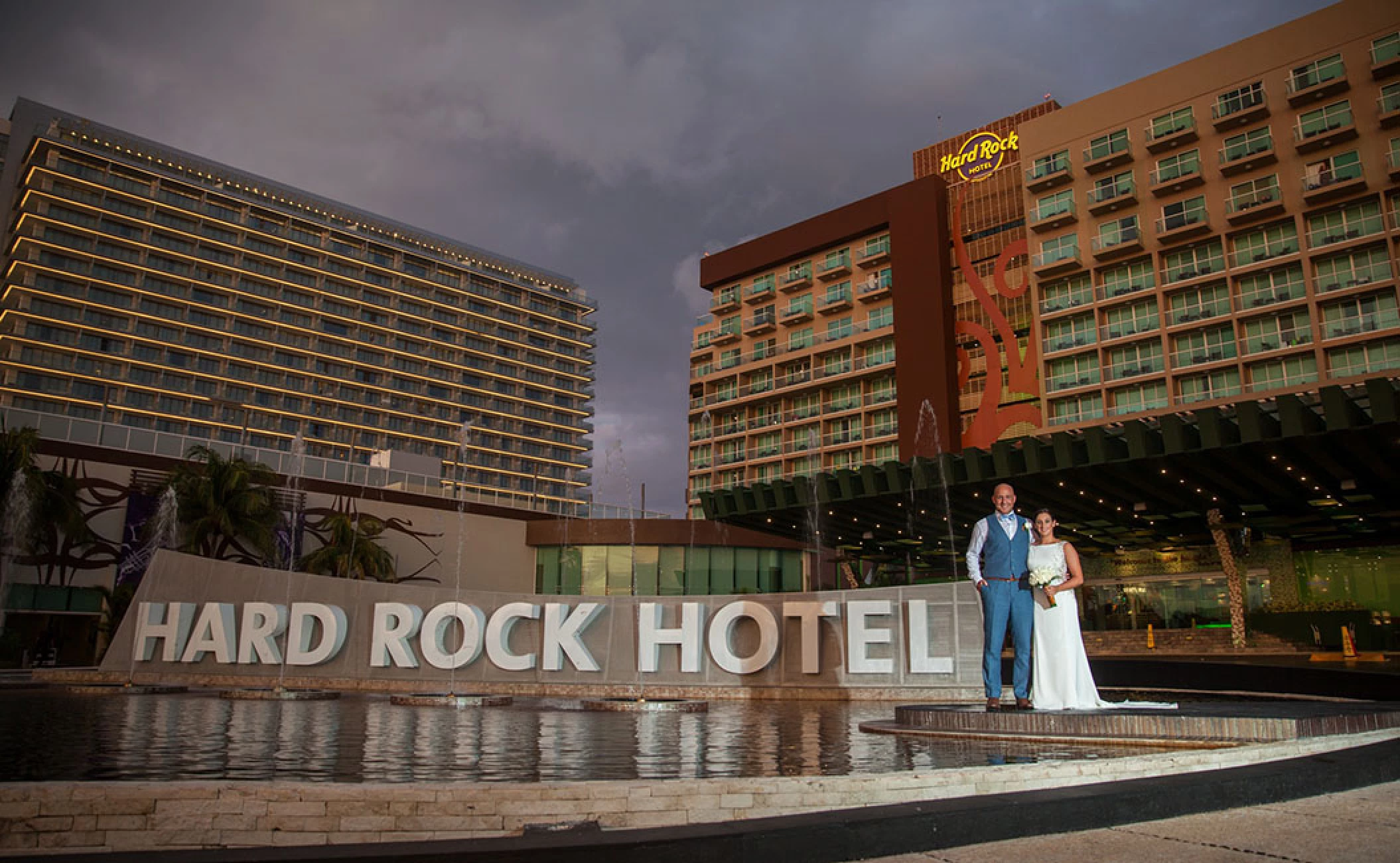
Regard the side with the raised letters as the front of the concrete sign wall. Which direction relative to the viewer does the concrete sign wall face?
toward the camera

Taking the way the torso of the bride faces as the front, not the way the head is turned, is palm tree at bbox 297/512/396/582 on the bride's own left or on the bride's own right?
on the bride's own right

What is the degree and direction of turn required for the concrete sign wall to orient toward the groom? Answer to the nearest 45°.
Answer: approximately 45° to its left

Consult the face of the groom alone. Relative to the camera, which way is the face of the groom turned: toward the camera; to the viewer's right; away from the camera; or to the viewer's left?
toward the camera

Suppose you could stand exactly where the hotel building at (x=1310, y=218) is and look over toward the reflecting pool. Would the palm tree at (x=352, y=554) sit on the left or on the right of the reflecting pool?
right

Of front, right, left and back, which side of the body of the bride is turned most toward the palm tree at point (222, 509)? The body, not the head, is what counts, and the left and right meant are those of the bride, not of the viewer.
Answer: right

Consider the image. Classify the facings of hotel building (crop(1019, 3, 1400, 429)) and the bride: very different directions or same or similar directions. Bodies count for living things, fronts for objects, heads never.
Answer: same or similar directions

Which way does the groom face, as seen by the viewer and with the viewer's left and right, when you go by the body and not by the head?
facing the viewer

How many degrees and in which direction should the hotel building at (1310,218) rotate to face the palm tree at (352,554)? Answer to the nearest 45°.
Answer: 0° — it already faces it

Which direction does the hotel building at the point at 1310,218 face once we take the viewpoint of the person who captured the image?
facing the viewer and to the left of the viewer

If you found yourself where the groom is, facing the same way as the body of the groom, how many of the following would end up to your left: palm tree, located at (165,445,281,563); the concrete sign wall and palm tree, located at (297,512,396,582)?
0

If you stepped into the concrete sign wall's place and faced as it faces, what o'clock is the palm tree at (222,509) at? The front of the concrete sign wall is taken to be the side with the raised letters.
The palm tree is roughly at 5 o'clock from the concrete sign wall.

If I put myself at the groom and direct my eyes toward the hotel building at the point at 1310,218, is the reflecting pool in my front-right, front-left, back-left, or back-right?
back-left

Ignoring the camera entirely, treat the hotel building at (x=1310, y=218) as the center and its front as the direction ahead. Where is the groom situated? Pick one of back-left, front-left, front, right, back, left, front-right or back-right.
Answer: front-left

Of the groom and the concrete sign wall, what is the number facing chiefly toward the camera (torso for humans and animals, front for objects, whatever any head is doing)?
2
